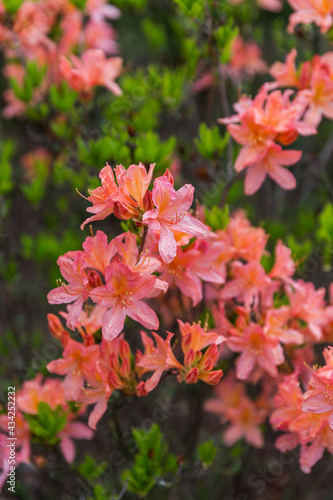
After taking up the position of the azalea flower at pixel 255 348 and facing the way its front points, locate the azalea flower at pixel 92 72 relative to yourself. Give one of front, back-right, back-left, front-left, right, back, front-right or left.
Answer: back-right

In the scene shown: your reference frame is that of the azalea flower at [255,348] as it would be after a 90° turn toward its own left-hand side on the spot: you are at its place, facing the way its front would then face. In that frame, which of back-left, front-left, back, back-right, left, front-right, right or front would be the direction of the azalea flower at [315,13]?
left

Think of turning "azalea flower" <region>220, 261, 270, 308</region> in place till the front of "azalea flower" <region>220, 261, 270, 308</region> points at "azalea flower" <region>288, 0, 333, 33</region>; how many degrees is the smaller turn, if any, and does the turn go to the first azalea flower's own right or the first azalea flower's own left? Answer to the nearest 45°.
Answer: approximately 180°

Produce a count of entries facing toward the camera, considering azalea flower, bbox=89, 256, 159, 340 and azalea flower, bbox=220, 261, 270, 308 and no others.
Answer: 2

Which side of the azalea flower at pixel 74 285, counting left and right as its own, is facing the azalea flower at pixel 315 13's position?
back

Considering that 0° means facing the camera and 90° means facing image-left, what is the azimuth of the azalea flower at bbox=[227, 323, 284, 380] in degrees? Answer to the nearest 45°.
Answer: approximately 0°
